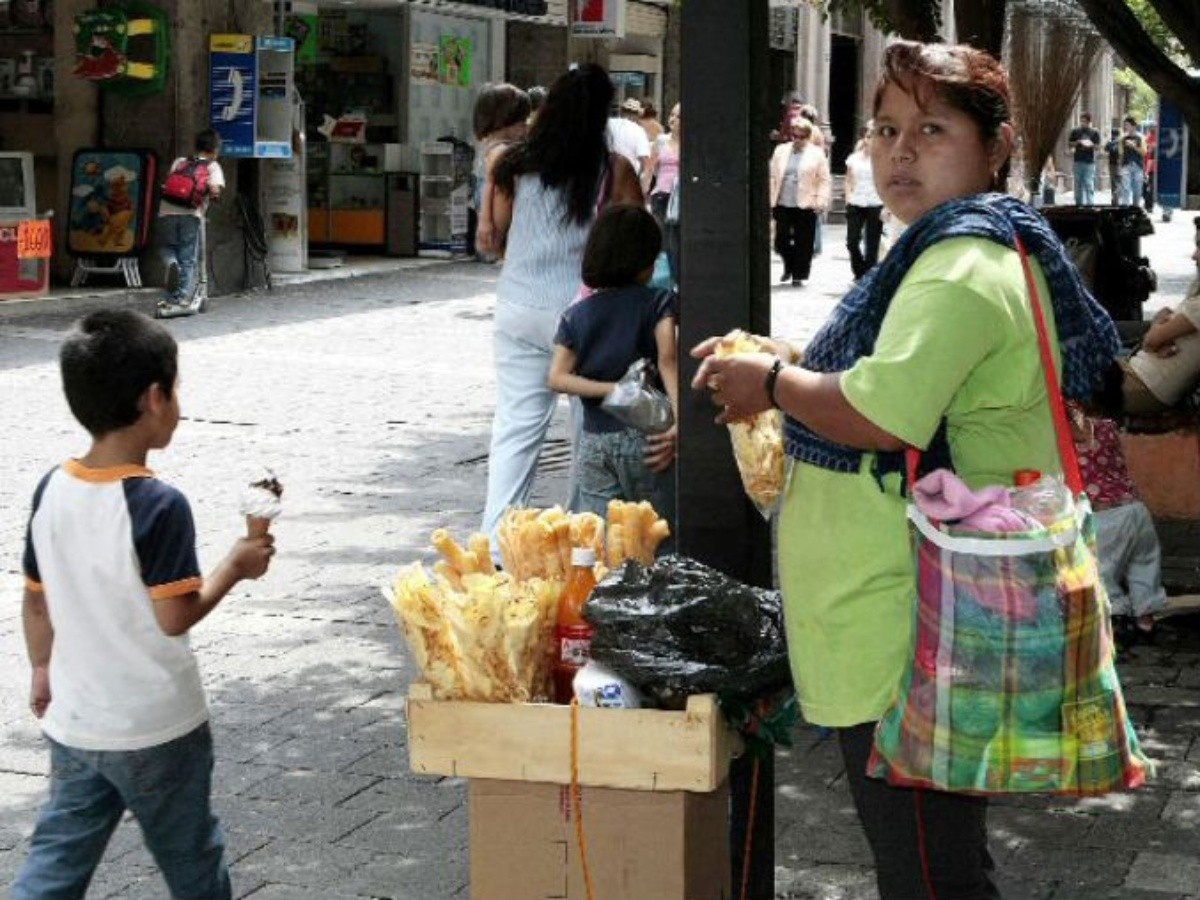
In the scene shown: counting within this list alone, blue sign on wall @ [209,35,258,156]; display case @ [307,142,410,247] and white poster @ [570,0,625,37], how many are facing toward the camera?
3

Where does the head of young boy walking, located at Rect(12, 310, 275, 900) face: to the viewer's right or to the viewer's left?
to the viewer's right

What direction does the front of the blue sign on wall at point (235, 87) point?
toward the camera

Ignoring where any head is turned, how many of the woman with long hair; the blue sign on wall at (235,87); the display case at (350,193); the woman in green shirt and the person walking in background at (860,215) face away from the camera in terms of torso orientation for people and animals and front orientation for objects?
1

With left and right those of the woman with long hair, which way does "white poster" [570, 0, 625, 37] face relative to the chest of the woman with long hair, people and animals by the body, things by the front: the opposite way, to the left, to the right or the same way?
the opposite way

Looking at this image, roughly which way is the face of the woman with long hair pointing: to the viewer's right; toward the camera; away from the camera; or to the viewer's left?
away from the camera

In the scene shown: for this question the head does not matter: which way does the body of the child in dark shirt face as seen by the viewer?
away from the camera

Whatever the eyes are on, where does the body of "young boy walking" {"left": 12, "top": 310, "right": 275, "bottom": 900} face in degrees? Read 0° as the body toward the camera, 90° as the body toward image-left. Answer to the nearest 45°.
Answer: approximately 225°

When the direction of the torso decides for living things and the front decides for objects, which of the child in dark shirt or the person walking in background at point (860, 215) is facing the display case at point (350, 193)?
the child in dark shirt

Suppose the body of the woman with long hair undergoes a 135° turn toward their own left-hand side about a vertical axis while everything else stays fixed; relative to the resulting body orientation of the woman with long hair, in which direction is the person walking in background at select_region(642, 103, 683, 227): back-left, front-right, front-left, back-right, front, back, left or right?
back-right

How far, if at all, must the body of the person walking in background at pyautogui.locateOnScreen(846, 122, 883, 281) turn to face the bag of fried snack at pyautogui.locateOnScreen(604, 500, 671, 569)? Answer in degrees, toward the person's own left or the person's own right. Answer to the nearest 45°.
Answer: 0° — they already face it

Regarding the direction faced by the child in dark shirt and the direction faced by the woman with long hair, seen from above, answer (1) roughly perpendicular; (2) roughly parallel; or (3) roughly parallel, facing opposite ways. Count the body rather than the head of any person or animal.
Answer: roughly parallel

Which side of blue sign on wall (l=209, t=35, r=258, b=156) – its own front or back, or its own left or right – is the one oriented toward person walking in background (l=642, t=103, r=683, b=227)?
left

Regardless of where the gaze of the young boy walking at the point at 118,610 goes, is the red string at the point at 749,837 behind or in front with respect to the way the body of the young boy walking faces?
in front

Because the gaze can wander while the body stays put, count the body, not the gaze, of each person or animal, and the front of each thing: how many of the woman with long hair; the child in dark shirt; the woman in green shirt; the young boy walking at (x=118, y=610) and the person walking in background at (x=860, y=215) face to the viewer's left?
1

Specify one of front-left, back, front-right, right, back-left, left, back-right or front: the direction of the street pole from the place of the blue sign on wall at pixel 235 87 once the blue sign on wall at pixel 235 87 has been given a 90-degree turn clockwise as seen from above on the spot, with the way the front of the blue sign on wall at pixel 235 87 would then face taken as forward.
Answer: left

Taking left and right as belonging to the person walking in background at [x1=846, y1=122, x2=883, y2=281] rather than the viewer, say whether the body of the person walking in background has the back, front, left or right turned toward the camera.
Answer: front

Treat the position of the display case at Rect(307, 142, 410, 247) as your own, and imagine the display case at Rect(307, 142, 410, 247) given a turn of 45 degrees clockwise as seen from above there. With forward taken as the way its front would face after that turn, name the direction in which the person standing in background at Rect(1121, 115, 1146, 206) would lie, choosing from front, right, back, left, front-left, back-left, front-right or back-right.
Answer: back

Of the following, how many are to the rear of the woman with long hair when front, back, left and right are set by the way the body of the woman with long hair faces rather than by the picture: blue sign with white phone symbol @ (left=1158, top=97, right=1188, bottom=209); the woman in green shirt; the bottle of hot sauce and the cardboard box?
3

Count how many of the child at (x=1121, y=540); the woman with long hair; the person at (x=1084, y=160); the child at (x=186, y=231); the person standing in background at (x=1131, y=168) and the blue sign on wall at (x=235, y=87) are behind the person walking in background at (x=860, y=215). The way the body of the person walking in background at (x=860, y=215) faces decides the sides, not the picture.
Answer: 2

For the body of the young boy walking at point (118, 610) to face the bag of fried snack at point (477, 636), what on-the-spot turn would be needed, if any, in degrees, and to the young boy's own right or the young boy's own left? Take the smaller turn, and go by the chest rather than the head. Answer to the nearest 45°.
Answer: approximately 45° to the young boy's own right
